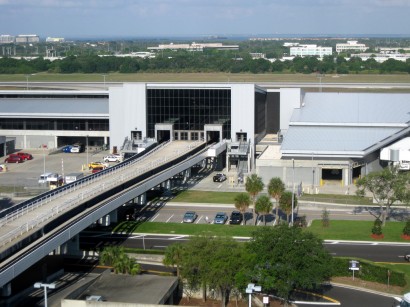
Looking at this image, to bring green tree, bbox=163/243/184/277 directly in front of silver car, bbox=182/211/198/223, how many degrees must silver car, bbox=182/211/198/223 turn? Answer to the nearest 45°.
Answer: approximately 45° to its left

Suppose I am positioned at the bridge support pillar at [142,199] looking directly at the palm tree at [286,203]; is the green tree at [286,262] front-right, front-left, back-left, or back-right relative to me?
front-right

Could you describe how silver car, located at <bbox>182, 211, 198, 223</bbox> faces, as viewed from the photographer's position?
facing the viewer and to the left of the viewer

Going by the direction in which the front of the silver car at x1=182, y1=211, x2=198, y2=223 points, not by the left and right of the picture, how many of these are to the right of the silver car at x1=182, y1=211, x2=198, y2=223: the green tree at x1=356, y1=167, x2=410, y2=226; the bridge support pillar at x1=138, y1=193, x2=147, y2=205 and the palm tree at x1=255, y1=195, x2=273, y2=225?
1

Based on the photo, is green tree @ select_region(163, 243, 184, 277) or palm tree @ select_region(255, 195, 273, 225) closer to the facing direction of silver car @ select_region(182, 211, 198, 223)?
the green tree

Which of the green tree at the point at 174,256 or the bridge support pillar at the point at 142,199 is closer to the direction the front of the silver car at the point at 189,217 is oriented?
the green tree

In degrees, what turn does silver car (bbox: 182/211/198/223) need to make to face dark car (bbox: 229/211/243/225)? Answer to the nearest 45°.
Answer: approximately 135° to its left

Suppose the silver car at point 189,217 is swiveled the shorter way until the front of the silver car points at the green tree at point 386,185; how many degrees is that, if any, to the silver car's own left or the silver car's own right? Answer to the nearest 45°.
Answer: approximately 135° to the silver car's own left
